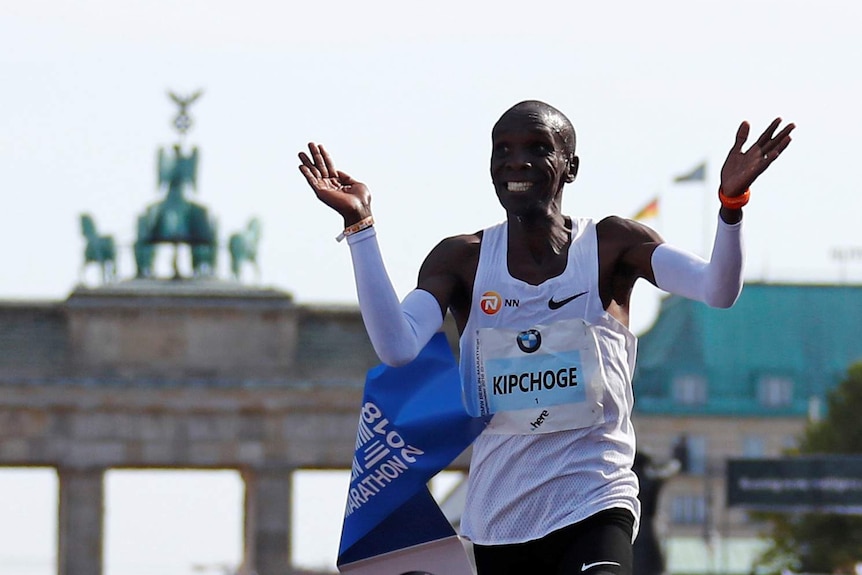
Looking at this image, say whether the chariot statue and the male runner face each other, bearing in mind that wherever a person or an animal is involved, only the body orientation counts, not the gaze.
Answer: no

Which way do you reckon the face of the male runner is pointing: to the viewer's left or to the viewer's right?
to the viewer's left

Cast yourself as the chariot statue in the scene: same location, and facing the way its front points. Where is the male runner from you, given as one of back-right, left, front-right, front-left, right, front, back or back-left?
back

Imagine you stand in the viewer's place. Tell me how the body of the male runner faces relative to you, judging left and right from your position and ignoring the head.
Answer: facing the viewer

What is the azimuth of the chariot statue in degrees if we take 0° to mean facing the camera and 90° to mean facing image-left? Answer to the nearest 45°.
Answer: approximately 180°

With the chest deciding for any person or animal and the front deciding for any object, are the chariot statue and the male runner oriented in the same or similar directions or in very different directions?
very different directions

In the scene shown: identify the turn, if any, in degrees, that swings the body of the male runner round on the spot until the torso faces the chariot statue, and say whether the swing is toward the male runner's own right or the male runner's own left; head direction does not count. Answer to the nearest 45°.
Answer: approximately 180°
